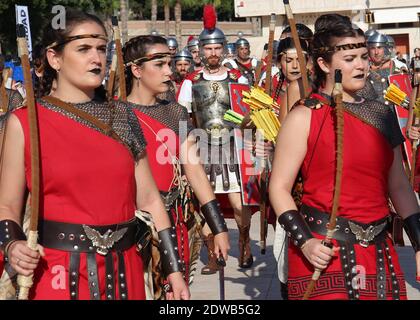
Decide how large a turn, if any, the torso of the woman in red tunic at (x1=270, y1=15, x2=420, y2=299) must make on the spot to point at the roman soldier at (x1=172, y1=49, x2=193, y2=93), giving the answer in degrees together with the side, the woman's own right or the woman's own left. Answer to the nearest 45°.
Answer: approximately 135° to the woman's own left

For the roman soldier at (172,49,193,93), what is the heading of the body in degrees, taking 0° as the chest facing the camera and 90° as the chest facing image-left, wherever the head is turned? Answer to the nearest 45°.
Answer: approximately 0°

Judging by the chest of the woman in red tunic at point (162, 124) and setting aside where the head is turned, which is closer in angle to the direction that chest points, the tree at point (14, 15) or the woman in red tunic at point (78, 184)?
the woman in red tunic

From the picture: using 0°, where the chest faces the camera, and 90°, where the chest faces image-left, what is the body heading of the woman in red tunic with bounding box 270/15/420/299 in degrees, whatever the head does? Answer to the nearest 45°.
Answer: approximately 315°

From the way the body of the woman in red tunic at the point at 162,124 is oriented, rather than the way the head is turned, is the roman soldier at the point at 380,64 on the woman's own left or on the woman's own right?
on the woman's own left

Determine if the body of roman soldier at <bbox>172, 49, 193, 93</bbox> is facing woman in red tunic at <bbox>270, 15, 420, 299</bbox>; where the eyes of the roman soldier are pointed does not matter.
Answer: yes

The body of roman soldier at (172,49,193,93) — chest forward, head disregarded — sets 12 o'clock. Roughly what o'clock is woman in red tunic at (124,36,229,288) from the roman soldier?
The woman in red tunic is roughly at 12 o'clock from the roman soldier.

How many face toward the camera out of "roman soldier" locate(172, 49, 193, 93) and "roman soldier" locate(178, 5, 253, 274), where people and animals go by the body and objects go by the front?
2

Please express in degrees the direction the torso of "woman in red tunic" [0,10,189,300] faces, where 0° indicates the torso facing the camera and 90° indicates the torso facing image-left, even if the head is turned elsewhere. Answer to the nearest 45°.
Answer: approximately 315°
